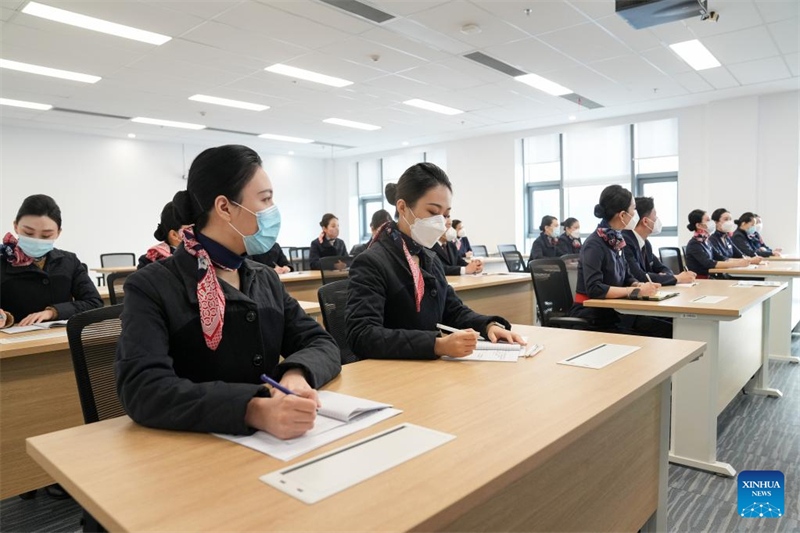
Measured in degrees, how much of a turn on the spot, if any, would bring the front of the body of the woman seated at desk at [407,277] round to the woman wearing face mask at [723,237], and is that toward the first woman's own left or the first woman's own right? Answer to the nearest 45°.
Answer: approximately 90° to the first woman's own left

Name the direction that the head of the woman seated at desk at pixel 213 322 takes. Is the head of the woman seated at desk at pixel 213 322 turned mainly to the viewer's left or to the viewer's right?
to the viewer's right

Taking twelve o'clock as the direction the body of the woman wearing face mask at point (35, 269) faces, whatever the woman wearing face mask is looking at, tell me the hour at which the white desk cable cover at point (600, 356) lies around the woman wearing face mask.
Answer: The white desk cable cover is roughly at 11 o'clock from the woman wearing face mask.

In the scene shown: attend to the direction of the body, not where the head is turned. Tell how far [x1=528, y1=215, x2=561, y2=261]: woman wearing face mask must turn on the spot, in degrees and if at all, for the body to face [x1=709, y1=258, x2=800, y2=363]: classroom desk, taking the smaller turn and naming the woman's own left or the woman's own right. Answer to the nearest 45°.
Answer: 0° — they already face it

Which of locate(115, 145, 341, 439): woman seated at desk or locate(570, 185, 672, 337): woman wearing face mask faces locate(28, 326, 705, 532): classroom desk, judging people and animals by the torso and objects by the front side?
the woman seated at desk

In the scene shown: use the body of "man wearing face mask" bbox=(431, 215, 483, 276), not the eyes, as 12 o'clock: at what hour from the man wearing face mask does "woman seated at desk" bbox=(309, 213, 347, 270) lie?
The woman seated at desk is roughly at 6 o'clock from the man wearing face mask.

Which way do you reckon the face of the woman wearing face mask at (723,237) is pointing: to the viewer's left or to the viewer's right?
to the viewer's right

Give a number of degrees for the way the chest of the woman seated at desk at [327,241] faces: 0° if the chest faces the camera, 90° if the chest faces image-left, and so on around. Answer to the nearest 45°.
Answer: approximately 315°

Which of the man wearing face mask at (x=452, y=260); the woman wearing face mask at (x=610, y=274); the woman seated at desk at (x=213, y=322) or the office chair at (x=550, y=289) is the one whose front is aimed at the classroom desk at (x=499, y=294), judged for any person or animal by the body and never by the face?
the man wearing face mask at (x=452, y=260)

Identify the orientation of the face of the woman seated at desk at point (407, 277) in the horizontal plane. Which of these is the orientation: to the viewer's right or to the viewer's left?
to the viewer's right

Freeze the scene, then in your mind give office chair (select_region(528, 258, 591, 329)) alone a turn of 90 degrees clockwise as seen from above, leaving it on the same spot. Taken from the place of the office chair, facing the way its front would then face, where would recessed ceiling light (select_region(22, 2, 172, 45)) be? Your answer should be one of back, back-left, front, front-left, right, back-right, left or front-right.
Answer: front-right

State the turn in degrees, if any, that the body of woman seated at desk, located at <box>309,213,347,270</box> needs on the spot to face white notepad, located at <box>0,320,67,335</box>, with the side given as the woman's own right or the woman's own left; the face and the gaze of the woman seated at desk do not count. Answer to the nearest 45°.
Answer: approximately 45° to the woman's own right

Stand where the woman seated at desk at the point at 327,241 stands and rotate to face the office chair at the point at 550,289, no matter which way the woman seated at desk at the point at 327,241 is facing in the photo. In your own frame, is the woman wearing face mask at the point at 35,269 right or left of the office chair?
right

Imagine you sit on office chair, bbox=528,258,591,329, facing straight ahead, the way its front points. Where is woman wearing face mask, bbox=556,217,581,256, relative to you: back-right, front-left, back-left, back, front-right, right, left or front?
back-left

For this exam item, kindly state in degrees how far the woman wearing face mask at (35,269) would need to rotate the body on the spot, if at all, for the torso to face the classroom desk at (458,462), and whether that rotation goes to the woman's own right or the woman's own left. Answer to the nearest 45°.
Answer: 0° — they already face it

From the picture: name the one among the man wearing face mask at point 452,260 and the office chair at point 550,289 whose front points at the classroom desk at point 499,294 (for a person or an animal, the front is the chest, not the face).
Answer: the man wearing face mask
